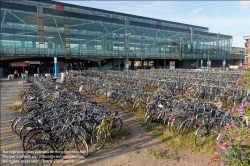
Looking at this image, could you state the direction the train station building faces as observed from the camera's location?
facing the viewer and to the right of the viewer

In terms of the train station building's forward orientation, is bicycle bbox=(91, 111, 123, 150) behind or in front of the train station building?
in front
